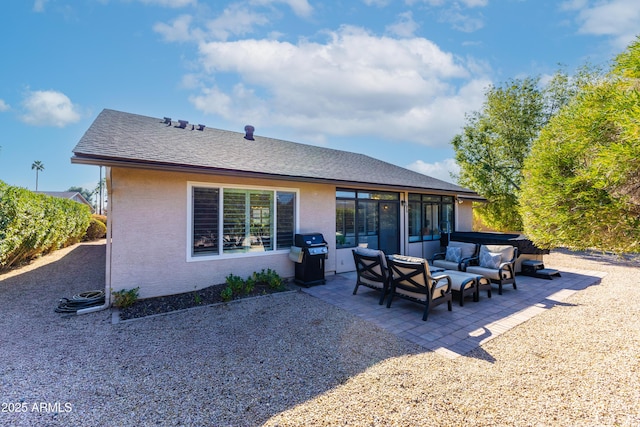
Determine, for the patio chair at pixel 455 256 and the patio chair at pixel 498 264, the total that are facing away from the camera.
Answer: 0

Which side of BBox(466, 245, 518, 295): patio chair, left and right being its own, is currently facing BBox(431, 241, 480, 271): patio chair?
right

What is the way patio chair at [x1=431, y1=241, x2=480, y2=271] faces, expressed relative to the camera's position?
facing the viewer and to the left of the viewer

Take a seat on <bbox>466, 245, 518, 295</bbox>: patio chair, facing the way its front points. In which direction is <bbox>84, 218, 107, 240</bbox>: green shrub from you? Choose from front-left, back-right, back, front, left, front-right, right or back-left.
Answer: front-right

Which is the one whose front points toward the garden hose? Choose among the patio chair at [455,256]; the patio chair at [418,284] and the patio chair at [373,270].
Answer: the patio chair at [455,256]

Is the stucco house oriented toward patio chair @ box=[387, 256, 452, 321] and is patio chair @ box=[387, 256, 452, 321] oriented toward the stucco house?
no

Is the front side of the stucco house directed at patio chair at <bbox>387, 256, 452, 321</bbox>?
no

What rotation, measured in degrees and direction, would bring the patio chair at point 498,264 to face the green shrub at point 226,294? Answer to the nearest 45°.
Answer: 0° — it already faces it

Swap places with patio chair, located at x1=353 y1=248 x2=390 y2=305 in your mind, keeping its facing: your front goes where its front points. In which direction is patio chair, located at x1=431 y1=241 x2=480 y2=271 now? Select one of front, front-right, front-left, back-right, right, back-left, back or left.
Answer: front

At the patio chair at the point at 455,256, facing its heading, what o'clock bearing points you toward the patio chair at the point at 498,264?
the patio chair at the point at 498,264 is roughly at 9 o'clock from the patio chair at the point at 455,256.

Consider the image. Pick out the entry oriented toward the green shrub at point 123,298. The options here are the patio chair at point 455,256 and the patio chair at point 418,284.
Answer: the patio chair at point 455,256
